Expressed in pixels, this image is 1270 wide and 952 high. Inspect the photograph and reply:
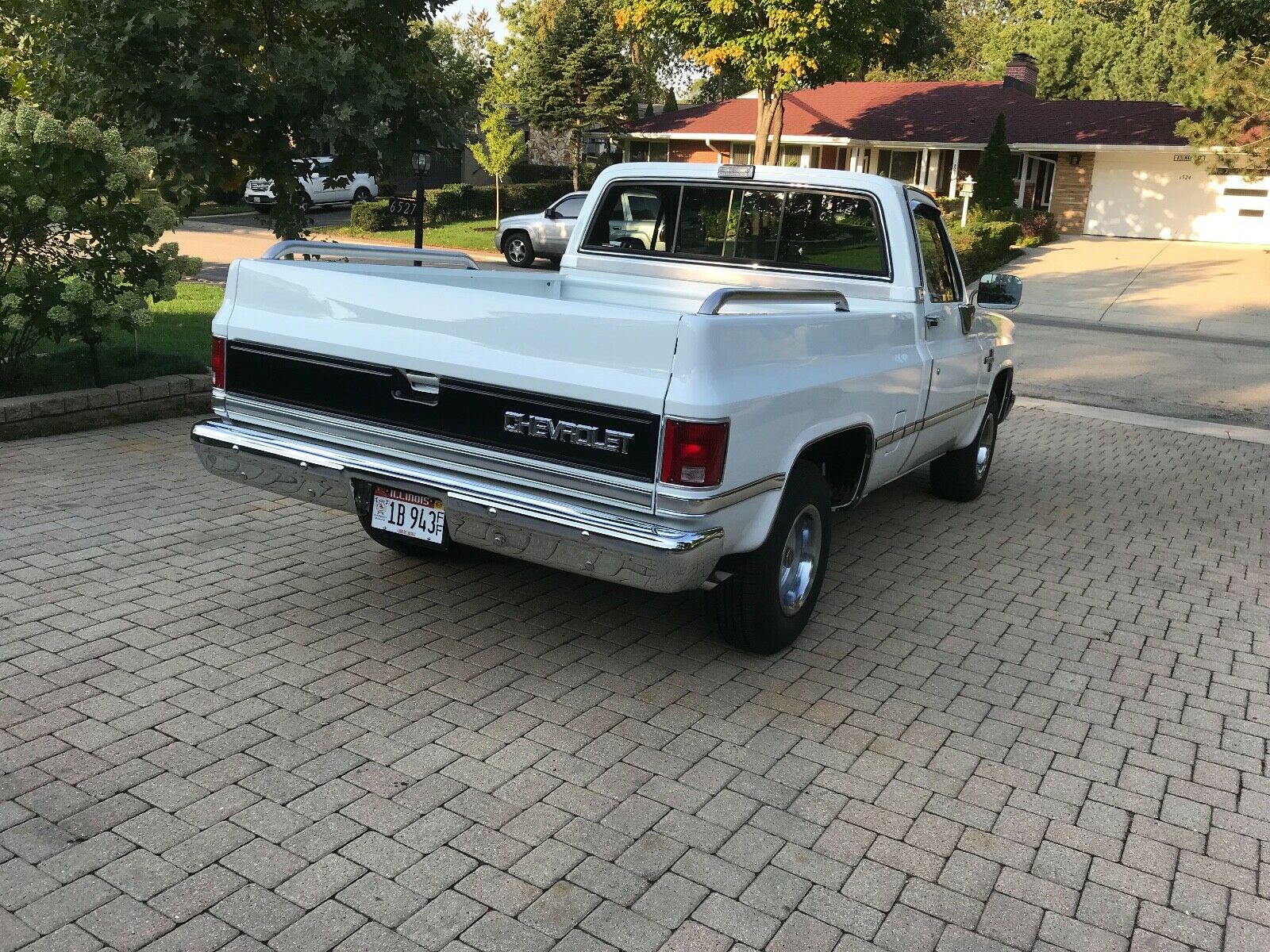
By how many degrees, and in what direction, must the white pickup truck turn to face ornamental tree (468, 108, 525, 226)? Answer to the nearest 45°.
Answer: approximately 45° to its left

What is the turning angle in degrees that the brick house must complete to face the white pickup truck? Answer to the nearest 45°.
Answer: approximately 45° to its left

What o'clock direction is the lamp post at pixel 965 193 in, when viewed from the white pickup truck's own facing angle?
The lamp post is roughly at 11 o'clock from the white pickup truck.

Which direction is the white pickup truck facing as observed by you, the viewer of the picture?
facing away from the viewer and to the right of the viewer

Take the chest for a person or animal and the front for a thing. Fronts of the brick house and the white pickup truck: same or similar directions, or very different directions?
very different directions
